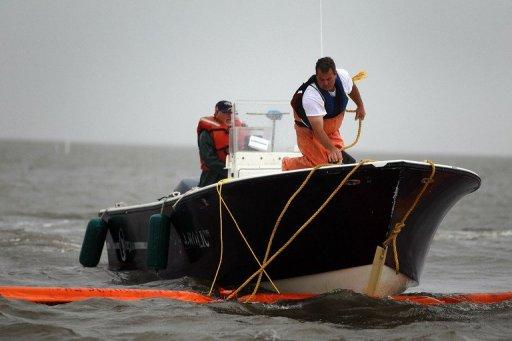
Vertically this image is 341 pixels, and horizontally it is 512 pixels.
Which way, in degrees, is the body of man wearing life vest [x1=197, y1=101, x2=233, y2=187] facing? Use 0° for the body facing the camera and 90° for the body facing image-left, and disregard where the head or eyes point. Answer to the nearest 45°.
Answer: approximately 315°

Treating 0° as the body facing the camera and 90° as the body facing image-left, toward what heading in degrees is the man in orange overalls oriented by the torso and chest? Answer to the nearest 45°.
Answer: approximately 315°

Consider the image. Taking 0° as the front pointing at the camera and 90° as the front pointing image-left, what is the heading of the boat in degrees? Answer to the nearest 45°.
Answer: approximately 315°
